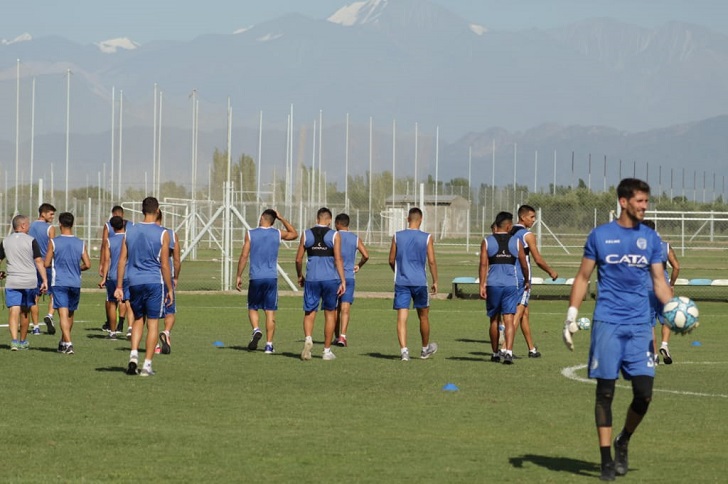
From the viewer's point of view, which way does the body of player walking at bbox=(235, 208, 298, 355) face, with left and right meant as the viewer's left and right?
facing away from the viewer

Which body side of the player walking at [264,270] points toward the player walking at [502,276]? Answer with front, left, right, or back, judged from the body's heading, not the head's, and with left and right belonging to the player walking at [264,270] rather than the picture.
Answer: right

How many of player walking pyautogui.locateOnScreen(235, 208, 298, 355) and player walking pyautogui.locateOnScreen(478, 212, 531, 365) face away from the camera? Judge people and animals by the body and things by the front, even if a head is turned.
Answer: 2

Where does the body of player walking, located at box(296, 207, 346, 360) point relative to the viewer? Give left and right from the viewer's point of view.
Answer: facing away from the viewer

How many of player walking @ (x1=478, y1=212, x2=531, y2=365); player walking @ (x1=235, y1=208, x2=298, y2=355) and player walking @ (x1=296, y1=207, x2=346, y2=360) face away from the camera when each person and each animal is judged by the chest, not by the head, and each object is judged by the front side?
3

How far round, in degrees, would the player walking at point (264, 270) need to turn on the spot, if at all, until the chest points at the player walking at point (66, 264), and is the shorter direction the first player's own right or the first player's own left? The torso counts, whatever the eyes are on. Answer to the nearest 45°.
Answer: approximately 90° to the first player's own left

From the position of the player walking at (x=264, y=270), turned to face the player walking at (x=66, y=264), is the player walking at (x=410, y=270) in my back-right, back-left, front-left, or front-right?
back-left

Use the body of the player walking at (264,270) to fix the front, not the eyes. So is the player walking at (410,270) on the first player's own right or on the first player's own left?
on the first player's own right

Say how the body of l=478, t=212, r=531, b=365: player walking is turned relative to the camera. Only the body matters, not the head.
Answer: away from the camera

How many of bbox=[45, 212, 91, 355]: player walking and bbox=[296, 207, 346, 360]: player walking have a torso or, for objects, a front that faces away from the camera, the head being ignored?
2

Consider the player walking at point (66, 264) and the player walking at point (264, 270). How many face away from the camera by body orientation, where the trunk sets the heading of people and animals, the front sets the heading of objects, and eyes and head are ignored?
2

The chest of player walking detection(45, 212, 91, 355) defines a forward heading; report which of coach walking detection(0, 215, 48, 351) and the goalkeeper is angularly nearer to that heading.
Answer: the coach walking
